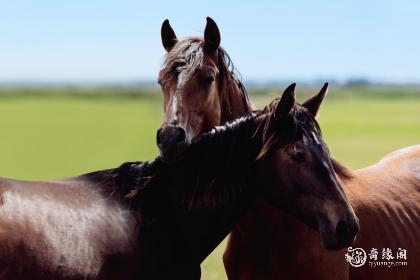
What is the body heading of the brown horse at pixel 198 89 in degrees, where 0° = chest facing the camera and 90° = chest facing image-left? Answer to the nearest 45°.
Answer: approximately 45°

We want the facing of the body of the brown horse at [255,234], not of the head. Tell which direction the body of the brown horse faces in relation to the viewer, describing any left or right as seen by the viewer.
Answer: facing the viewer and to the left of the viewer

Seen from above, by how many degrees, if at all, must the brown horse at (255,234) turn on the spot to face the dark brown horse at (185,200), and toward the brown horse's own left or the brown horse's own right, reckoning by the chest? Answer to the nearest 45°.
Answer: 0° — it already faces it
